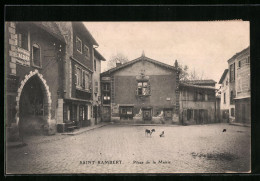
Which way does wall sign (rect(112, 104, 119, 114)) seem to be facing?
toward the camera
